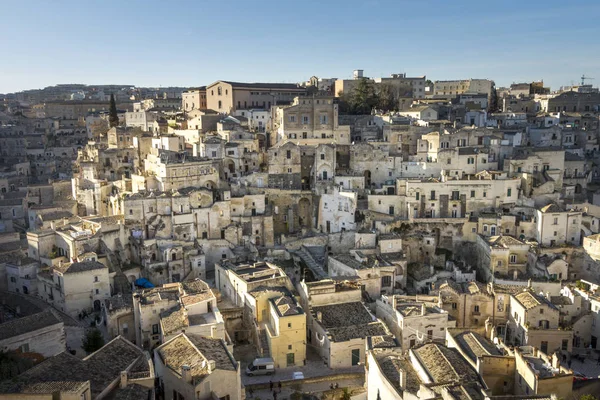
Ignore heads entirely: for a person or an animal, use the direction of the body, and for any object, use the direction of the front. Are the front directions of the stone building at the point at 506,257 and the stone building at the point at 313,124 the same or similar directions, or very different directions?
same or similar directions

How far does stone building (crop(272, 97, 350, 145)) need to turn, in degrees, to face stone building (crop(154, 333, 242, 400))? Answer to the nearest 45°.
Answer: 0° — it already faces it

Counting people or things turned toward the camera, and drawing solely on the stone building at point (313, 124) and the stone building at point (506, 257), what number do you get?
2

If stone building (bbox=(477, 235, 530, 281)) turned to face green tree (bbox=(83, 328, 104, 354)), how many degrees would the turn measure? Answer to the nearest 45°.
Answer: approximately 45° to its right

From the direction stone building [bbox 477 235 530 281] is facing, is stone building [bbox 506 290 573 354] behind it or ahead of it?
ahead

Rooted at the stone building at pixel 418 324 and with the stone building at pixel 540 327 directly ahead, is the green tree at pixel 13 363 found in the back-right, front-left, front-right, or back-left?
back-right

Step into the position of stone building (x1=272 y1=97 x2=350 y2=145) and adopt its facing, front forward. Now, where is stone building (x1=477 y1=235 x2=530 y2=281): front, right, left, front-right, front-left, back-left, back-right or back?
front-left

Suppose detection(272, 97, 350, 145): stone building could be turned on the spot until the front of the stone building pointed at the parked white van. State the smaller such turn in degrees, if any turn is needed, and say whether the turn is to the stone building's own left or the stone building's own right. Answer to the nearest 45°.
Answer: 0° — it already faces it

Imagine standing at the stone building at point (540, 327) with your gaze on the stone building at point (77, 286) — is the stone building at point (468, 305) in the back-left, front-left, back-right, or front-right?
front-right

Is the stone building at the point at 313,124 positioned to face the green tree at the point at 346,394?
yes

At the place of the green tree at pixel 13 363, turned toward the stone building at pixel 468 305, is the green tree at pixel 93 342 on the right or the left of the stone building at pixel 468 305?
left

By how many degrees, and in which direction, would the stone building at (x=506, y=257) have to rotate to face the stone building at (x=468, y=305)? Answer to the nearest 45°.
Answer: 0° — it already faces it

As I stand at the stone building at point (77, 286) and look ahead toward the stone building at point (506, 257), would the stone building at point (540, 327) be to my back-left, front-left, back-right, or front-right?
front-right

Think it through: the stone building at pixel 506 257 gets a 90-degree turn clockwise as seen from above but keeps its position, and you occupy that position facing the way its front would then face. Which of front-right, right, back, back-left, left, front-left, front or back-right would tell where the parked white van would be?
front-left

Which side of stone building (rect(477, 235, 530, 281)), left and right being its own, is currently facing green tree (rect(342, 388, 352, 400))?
front

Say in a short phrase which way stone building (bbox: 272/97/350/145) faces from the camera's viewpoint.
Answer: facing the viewer

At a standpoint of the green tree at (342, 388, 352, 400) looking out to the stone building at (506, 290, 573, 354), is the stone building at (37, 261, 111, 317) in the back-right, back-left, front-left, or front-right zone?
back-left

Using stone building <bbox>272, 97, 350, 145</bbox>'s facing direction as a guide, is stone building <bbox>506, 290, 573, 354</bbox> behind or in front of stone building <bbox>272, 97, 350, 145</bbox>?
in front
